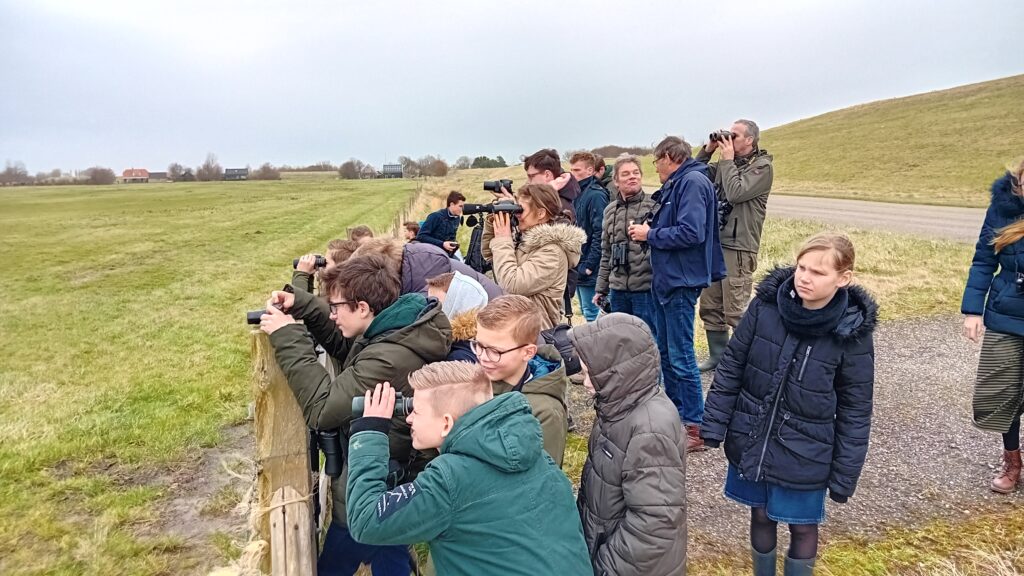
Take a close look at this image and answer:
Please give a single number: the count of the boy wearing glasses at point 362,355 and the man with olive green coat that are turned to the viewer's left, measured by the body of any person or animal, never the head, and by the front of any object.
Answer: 2

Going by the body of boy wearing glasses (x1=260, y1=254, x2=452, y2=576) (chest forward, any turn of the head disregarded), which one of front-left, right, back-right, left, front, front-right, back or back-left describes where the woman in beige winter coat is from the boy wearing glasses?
back-right

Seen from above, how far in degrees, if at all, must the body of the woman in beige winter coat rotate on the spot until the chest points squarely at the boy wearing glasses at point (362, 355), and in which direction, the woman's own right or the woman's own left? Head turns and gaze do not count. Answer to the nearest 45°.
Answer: approximately 45° to the woman's own left

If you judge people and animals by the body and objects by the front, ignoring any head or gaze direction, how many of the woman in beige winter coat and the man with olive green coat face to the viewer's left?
2

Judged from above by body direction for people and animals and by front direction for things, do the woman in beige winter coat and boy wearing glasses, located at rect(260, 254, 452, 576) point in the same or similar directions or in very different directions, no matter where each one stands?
same or similar directions

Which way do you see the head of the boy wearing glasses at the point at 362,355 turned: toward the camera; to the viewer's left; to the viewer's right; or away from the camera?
to the viewer's left

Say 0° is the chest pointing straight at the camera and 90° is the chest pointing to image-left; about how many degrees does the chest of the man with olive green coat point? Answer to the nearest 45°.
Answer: approximately 90°

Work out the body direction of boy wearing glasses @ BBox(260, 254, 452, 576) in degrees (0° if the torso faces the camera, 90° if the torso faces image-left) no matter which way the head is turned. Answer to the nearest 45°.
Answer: approximately 90°

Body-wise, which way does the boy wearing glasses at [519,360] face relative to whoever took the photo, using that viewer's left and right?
facing the viewer and to the left of the viewer

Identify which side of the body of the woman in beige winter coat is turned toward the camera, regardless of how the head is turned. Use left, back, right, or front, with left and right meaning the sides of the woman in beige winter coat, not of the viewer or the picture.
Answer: left

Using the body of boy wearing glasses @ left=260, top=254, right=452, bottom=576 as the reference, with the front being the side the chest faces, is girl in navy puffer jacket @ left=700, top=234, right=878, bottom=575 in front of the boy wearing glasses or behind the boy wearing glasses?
behind

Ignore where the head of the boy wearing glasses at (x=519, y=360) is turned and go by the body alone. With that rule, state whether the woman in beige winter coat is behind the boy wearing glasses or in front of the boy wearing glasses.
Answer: behind
